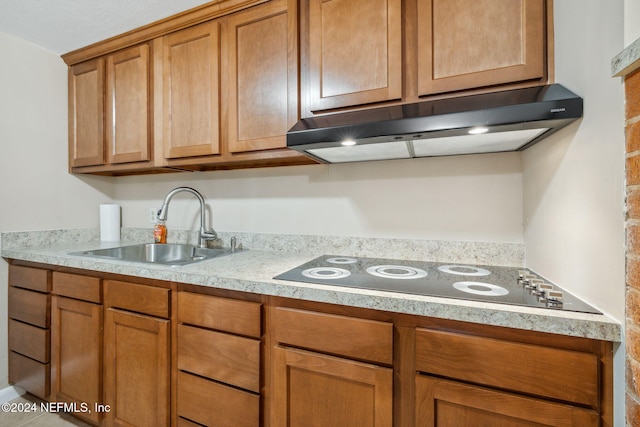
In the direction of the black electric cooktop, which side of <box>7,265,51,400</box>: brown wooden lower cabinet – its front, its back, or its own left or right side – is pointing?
left

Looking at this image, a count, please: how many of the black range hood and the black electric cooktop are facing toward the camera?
2

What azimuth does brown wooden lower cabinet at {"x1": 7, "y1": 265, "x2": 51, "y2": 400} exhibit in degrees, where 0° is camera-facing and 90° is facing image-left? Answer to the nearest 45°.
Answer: approximately 45°

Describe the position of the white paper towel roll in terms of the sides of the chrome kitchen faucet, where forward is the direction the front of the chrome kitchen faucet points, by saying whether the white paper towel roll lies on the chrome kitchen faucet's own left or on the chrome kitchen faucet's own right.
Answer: on the chrome kitchen faucet's own right
